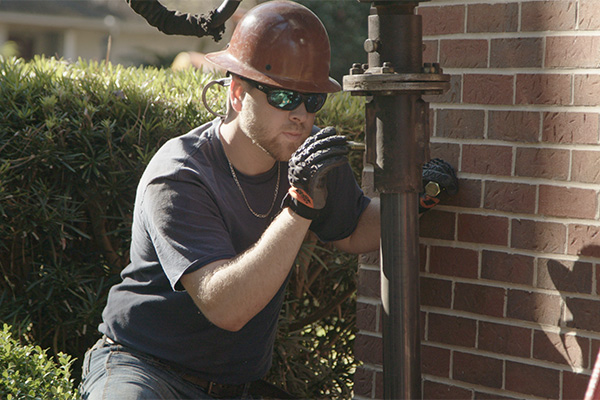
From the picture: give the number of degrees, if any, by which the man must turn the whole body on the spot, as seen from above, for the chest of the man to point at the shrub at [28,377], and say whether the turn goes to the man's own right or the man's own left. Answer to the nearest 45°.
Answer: approximately 90° to the man's own right

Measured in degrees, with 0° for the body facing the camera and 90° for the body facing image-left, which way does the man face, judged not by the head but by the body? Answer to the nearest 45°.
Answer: approximately 315°

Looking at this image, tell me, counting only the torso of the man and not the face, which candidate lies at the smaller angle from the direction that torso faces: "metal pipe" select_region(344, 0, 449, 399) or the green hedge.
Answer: the metal pipe

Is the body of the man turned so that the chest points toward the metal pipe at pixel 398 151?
yes

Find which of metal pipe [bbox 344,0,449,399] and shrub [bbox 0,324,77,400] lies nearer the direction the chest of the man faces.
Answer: the metal pipe
